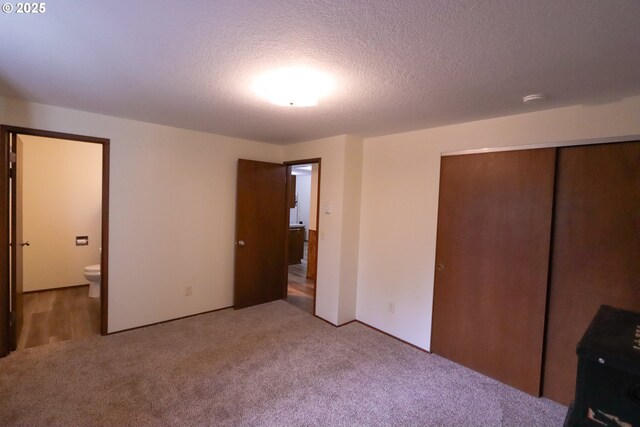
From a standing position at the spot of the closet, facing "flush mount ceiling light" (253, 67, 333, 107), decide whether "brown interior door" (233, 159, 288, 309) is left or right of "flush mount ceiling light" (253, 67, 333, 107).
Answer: right

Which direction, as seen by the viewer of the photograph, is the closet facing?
facing the viewer and to the left of the viewer

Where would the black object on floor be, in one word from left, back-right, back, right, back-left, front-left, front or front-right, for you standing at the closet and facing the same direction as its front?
front-left

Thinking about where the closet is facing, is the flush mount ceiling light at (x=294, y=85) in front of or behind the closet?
in front

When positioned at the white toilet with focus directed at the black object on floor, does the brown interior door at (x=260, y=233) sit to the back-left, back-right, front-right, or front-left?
front-left

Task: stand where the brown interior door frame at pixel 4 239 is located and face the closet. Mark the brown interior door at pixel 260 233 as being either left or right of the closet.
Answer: left

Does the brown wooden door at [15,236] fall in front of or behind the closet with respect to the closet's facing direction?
in front

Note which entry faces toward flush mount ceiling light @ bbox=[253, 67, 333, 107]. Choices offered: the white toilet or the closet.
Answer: the closet

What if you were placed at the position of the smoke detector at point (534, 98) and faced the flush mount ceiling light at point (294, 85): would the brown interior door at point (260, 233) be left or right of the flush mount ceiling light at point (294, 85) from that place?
right
